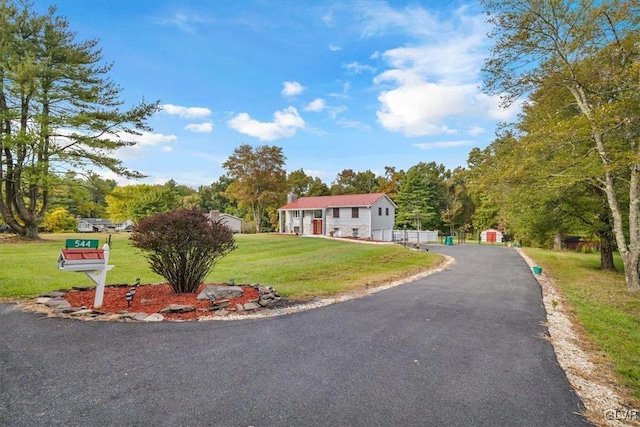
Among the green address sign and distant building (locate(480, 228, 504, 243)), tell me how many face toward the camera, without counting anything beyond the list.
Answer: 2

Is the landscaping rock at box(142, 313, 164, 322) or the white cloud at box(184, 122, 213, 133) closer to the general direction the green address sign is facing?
the landscaping rock

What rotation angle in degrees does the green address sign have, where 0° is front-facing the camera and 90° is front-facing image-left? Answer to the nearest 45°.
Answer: approximately 0°

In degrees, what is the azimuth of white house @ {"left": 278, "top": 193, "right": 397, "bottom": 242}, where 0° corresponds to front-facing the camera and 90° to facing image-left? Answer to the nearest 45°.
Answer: approximately 45°

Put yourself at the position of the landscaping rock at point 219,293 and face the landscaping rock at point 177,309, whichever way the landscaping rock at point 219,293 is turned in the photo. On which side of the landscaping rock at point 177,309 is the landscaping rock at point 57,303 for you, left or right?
right

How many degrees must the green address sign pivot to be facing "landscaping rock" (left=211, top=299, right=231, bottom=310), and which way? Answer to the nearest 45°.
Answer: approximately 45° to its left

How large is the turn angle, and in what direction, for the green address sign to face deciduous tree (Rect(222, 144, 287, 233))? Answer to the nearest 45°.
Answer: approximately 135° to its left

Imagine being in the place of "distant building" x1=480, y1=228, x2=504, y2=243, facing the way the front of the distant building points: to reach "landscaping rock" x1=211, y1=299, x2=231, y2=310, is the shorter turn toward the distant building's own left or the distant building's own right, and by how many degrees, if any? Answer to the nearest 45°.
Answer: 0° — it already faces it

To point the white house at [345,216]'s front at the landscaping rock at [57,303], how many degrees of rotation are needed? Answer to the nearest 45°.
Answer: approximately 45° to its left
